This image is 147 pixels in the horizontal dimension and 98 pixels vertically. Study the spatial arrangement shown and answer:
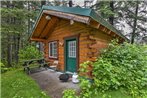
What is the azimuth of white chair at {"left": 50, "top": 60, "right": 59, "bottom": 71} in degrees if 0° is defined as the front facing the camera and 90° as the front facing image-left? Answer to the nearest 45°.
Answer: approximately 45°

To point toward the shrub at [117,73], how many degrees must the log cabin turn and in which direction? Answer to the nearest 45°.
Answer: approximately 90° to its left

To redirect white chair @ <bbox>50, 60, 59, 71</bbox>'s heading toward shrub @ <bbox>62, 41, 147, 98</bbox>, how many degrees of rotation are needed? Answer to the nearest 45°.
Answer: approximately 90° to its left

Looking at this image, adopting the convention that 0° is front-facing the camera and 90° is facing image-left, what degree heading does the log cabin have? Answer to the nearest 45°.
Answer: approximately 45°
